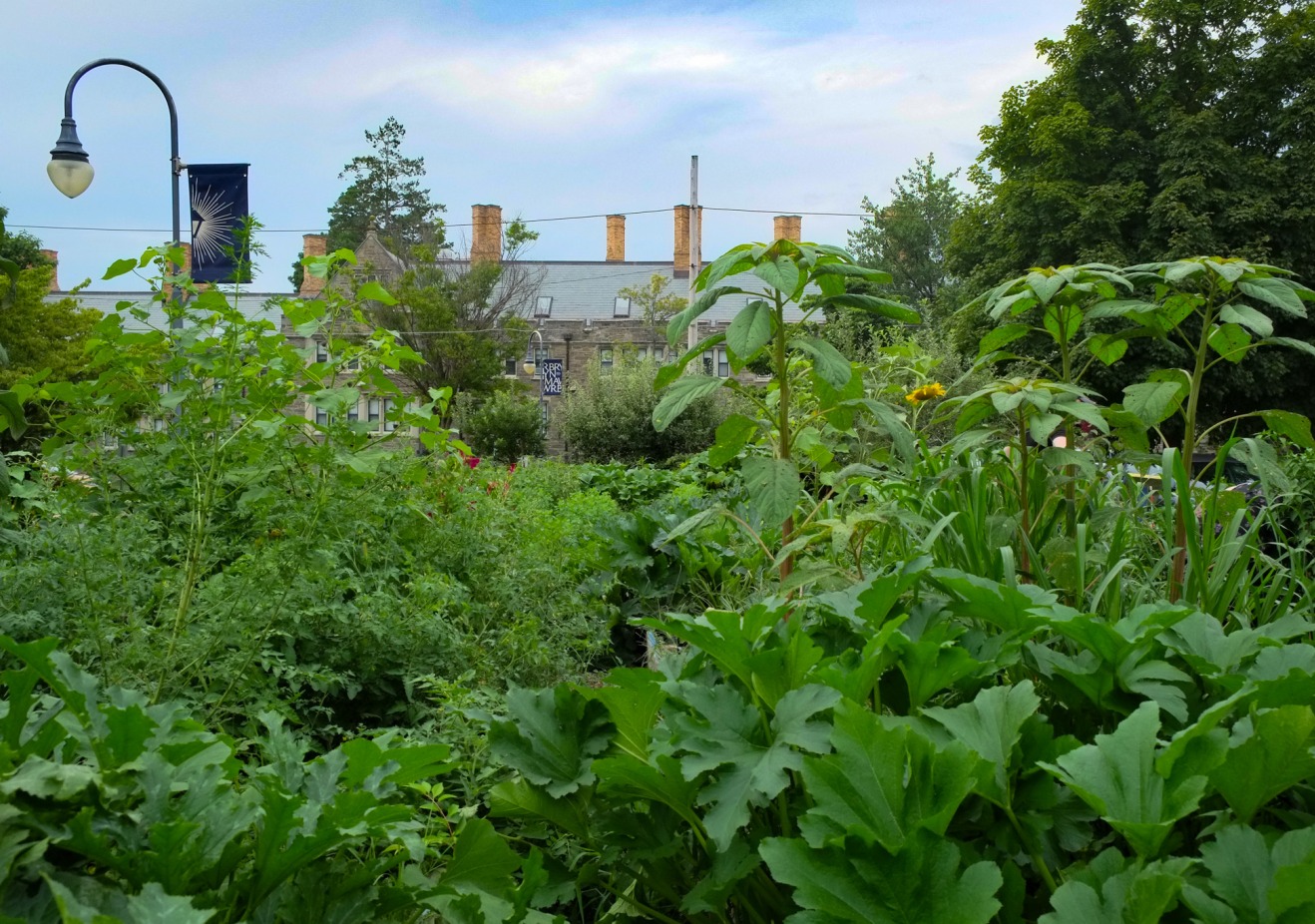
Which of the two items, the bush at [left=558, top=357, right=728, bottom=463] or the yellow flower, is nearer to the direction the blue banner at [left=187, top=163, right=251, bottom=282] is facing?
the yellow flower

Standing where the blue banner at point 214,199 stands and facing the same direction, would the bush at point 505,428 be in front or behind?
behind

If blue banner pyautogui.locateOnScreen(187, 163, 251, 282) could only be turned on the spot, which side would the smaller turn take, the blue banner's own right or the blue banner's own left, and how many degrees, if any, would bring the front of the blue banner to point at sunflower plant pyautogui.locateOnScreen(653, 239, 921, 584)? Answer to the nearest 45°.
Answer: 0° — it already faces it

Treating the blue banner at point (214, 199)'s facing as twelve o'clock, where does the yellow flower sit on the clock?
The yellow flower is roughly at 11 o'clock from the blue banner.

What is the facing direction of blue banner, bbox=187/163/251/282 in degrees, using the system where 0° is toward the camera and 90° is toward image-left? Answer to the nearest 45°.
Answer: approximately 0°

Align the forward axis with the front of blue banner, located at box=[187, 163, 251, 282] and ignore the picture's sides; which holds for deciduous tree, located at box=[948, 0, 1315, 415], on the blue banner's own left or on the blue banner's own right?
on the blue banner's own left

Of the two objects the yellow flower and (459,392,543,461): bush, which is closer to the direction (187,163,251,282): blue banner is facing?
the yellow flower
